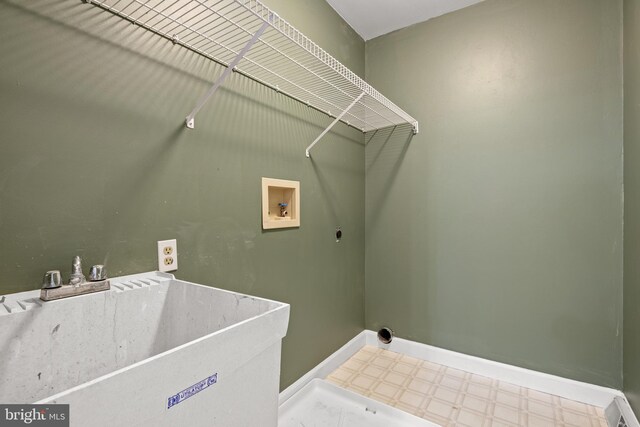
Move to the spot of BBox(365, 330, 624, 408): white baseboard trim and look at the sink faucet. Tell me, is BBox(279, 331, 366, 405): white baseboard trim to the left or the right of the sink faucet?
right

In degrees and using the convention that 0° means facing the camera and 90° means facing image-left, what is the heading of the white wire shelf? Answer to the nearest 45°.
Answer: approximately 315°

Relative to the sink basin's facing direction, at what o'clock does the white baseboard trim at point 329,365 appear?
The white baseboard trim is roughly at 9 o'clock from the sink basin.

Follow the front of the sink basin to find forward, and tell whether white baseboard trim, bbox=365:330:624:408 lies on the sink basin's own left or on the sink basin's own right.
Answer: on the sink basin's own left

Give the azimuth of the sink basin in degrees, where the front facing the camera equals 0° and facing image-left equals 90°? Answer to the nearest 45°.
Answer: approximately 315°
